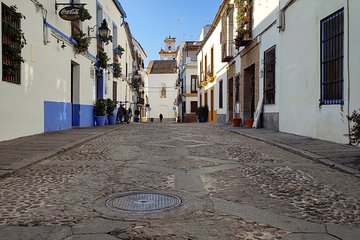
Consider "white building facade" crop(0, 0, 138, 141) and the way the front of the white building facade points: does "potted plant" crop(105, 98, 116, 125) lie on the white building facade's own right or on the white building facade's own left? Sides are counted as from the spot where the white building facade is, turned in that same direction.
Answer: on the white building facade's own left

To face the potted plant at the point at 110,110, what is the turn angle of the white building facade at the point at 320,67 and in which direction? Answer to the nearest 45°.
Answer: approximately 90° to its right

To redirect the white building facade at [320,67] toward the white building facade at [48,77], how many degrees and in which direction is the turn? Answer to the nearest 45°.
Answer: approximately 45° to its right

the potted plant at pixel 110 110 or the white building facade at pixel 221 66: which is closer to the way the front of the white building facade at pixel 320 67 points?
the potted plant

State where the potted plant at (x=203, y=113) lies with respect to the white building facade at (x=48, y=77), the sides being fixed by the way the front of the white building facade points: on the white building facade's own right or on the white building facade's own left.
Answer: on the white building facade's own left

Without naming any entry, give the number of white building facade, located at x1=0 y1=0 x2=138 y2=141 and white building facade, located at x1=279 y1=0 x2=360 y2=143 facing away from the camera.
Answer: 0

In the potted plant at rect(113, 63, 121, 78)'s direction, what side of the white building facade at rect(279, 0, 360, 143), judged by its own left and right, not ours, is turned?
right

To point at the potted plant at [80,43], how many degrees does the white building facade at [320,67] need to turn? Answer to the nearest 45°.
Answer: approximately 45° to its right

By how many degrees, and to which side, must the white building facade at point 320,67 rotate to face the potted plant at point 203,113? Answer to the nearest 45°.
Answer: approximately 90° to its right
